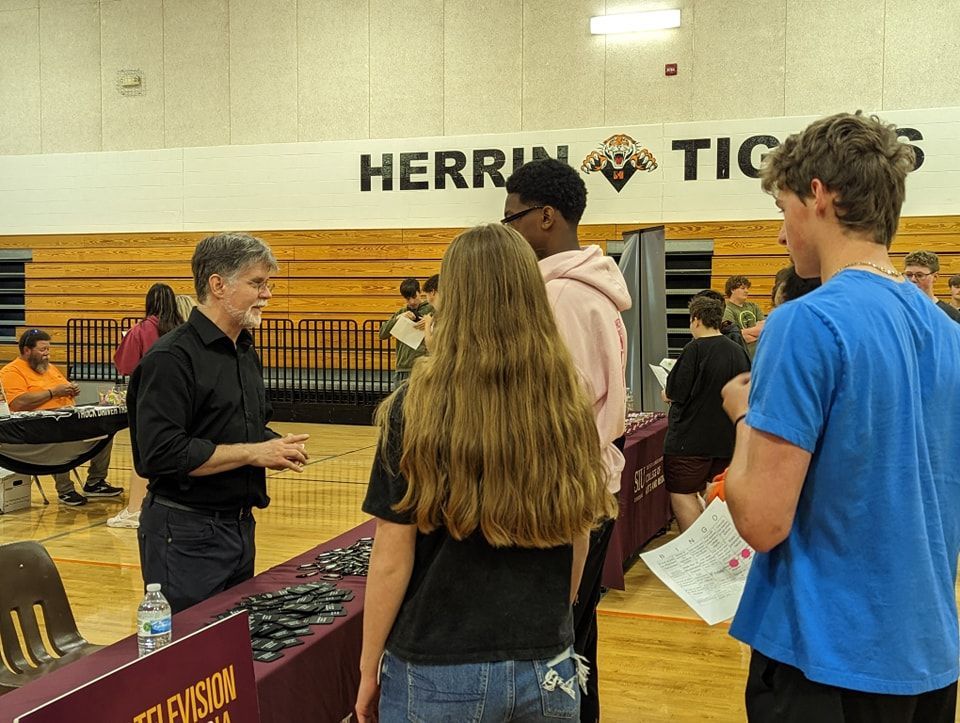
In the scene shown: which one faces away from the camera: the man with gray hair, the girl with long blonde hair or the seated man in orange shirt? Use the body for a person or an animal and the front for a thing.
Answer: the girl with long blonde hair

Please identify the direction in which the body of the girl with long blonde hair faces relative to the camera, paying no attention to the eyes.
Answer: away from the camera

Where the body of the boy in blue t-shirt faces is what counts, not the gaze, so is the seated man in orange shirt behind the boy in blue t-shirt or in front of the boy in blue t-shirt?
in front

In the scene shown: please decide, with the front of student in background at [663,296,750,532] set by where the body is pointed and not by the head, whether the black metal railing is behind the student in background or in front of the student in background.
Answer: in front

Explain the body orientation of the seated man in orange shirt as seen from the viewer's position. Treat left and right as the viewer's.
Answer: facing the viewer and to the right of the viewer

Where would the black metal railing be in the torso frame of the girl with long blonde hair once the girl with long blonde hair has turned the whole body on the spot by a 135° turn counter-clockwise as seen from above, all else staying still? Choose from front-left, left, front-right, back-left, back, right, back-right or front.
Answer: back-right

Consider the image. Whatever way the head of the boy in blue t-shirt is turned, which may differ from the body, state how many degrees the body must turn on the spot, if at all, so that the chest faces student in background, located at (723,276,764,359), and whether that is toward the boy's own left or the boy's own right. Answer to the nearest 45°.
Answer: approximately 45° to the boy's own right

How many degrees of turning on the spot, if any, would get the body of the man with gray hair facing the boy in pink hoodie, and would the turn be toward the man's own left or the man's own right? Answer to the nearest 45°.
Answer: approximately 45° to the man's own right

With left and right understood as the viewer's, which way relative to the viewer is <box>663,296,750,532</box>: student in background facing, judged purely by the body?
facing away from the viewer and to the left of the viewer

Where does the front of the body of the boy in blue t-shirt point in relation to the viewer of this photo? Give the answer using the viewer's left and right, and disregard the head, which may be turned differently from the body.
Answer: facing away from the viewer and to the left of the viewer

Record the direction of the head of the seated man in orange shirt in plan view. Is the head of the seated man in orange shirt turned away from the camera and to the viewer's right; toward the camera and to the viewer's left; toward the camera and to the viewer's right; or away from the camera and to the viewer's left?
toward the camera and to the viewer's right

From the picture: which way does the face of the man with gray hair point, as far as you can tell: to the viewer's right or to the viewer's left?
to the viewer's right

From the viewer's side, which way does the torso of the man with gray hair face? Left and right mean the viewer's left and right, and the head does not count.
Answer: facing to the right of the viewer

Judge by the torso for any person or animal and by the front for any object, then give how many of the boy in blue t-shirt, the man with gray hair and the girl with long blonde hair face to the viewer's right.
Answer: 1

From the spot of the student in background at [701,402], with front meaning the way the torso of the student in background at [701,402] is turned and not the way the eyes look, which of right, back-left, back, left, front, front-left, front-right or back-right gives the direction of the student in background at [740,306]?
front-right
